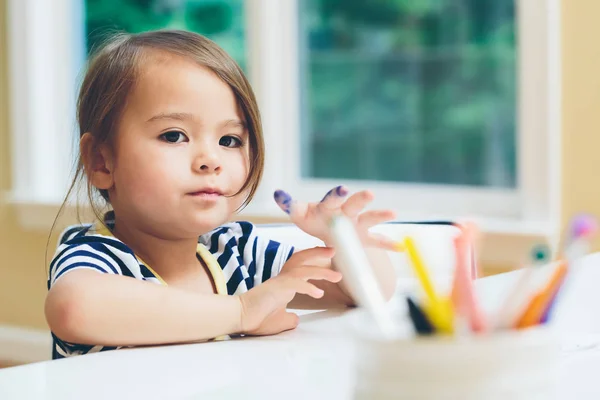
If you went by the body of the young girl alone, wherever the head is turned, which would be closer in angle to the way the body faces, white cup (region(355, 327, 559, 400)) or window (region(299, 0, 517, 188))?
the white cup

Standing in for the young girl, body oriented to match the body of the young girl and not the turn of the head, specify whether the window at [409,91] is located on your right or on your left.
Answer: on your left

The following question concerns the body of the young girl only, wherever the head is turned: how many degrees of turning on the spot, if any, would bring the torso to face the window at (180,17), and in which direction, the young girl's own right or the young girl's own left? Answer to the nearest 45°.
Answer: approximately 135° to the young girl's own left

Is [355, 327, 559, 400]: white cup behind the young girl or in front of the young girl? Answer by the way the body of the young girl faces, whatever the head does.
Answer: in front

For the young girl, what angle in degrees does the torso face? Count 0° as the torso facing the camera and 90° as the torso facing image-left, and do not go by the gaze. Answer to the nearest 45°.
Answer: approximately 315°

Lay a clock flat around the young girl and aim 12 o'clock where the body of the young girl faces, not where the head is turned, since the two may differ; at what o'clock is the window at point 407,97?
The window is roughly at 8 o'clock from the young girl.
